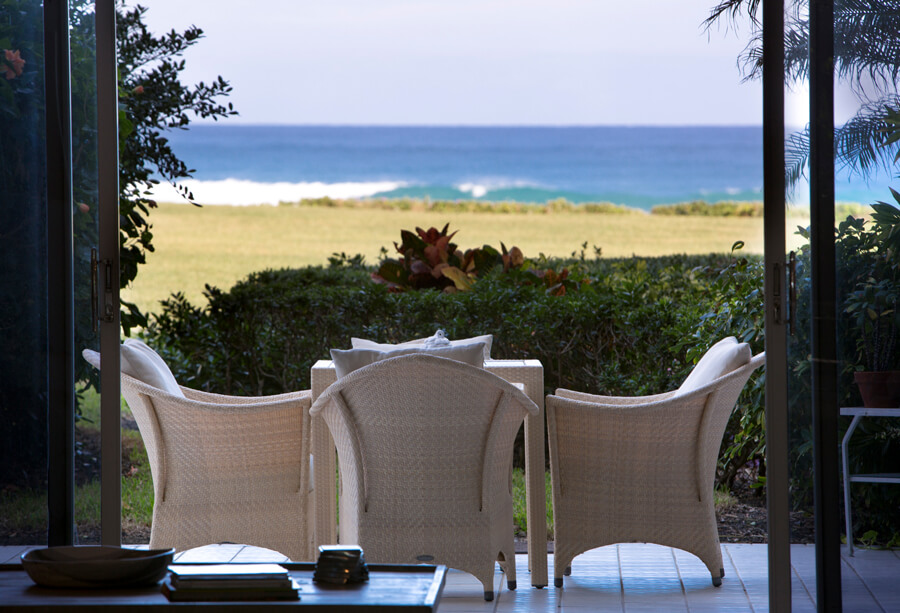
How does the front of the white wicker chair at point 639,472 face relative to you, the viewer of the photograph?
facing to the left of the viewer

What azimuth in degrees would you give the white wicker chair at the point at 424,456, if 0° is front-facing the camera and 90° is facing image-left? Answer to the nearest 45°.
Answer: approximately 180°

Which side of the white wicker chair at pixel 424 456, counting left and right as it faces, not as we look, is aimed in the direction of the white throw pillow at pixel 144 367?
left

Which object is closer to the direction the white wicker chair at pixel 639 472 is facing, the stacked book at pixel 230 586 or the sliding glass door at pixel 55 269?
the sliding glass door

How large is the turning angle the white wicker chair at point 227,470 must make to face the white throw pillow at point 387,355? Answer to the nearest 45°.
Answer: approximately 45° to its right

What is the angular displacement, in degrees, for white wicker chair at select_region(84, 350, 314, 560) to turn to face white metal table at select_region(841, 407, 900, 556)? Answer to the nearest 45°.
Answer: approximately 45° to its right
